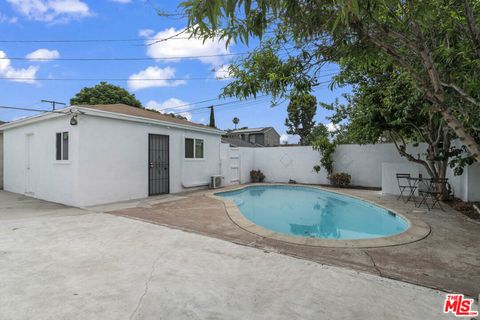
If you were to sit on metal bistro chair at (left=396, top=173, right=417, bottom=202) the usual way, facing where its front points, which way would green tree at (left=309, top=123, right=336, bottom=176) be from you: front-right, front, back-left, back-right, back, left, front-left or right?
back

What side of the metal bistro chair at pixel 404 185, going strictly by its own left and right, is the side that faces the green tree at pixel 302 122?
back

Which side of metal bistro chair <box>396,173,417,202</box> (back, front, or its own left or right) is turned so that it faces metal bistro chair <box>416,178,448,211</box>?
front

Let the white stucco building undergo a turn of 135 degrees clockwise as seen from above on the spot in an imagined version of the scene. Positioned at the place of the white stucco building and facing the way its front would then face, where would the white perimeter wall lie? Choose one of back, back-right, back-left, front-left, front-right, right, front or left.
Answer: back

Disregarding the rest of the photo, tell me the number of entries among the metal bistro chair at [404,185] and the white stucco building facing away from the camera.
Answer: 0

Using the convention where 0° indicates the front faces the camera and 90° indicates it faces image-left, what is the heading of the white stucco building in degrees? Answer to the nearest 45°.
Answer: approximately 315°

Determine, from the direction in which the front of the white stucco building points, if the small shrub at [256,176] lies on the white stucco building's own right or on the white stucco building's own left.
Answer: on the white stucco building's own left

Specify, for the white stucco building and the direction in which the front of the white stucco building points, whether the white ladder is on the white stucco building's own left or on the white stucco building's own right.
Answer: on the white stucco building's own left

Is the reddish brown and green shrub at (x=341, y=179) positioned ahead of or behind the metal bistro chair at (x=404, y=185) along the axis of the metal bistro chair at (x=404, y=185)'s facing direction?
behind
